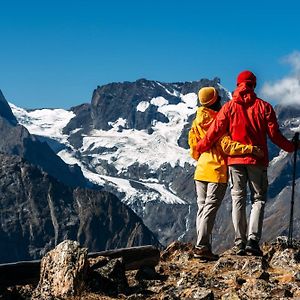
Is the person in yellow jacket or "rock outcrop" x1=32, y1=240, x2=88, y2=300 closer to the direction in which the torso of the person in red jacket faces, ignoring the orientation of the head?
the person in yellow jacket

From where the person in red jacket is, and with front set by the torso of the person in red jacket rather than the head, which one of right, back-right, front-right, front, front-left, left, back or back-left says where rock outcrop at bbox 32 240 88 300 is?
back-left

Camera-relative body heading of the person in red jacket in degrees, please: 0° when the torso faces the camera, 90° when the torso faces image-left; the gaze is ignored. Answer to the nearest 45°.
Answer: approximately 180°
